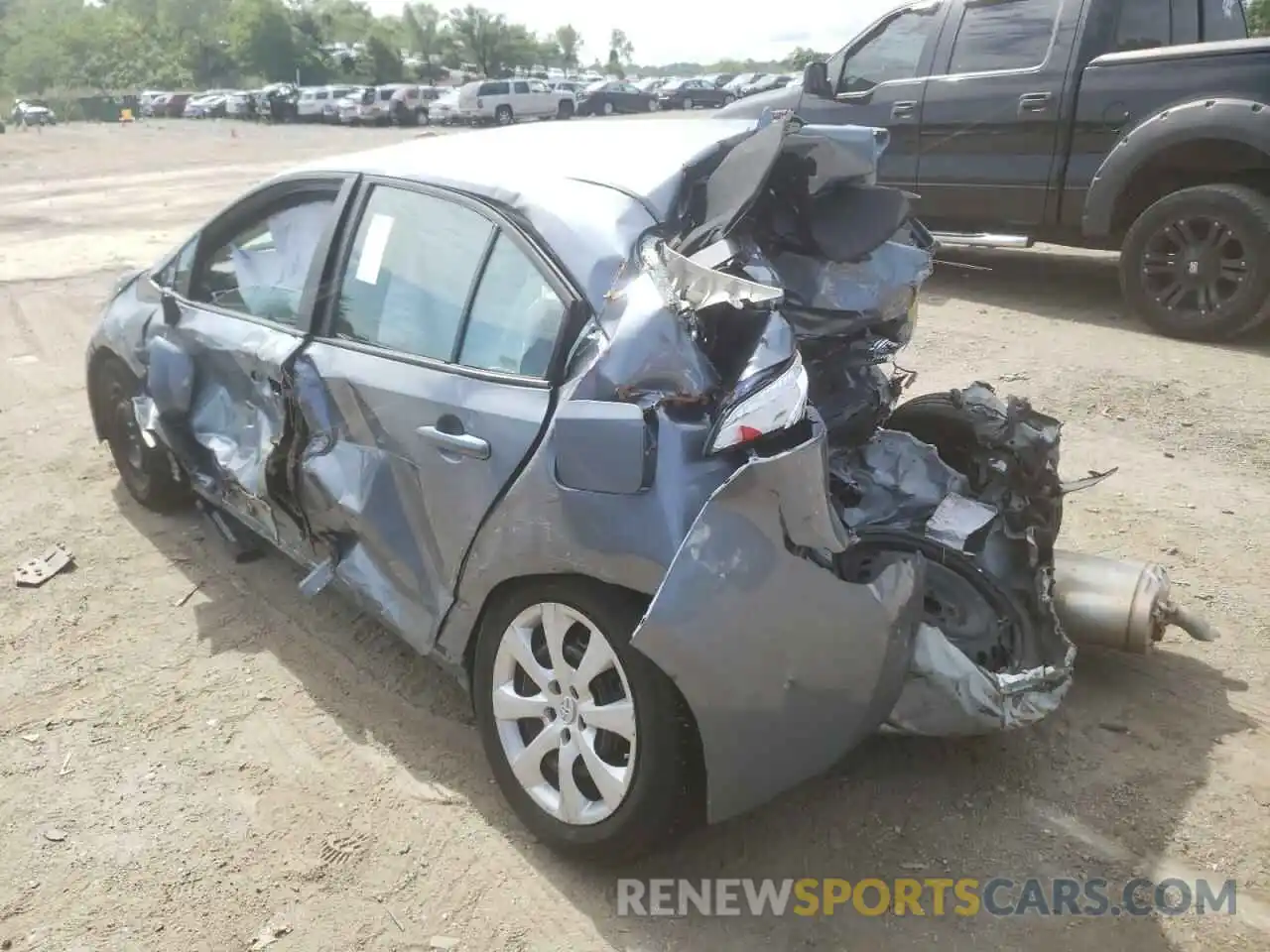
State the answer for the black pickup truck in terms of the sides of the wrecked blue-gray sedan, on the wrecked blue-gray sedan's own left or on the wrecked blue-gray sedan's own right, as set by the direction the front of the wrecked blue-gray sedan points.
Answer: on the wrecked blue-gray sedan's own right

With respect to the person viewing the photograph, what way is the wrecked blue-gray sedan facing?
facing away from the viewer and to the left of the viewer
